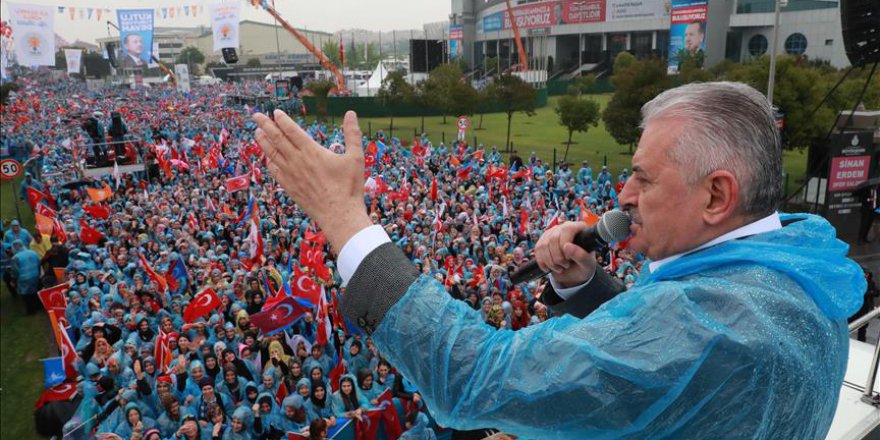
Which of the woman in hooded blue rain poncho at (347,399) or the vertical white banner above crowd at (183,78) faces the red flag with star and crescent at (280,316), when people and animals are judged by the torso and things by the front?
the vertical white banner above crowd

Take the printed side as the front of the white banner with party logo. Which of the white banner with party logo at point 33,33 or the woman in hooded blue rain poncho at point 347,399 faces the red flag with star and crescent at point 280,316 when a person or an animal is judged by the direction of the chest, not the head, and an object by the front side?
the white banner with party logo

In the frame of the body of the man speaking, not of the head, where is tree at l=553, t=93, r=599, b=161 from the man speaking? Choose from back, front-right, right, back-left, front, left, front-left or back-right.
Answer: right

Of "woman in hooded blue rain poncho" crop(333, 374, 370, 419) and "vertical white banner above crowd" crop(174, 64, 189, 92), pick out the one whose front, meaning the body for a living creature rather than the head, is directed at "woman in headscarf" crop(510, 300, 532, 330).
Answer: the vertical white banner above crowd

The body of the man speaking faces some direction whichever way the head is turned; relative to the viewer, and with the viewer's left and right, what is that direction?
facing to the left of the viewer

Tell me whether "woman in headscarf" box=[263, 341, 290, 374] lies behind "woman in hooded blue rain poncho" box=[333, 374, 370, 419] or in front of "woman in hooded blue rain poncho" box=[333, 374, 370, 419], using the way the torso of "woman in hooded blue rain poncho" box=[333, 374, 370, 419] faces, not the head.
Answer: behind

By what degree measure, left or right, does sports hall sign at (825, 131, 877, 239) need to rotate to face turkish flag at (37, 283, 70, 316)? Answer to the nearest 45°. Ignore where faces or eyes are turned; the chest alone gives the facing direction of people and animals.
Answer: approximately 45° to its right

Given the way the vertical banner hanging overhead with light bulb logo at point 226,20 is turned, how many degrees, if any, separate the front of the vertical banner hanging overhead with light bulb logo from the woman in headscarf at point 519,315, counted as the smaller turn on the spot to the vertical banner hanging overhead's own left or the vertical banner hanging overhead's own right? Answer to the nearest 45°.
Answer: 0° — it already faces them

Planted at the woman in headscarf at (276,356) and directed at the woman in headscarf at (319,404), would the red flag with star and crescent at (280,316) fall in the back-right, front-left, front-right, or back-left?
back-left

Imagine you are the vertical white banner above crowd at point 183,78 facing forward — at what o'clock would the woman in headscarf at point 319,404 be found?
The woman in headscarf is roughly at 12 o'clock from the vertical white banner above crowd.

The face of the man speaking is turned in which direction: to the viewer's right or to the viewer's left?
to the viewer's left
